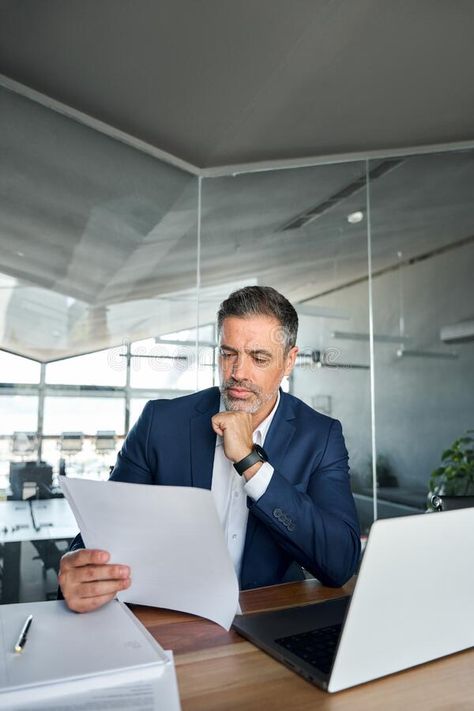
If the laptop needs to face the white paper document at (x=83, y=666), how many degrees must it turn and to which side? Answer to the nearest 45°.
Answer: approximately 45° to its left

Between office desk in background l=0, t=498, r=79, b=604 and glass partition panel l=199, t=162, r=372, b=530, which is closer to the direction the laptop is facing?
the office desk in background

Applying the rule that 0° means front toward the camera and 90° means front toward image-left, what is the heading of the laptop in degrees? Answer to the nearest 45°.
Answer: approximately 135°

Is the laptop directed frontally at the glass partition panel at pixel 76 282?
yes

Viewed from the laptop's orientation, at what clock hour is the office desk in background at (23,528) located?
The office desk in background is roughly at 12 o'clock from the laptop.

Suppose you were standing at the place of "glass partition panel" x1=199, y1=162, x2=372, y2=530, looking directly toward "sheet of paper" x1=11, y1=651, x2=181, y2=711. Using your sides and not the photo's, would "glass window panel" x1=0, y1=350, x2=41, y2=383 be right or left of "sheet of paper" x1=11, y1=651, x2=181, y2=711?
right

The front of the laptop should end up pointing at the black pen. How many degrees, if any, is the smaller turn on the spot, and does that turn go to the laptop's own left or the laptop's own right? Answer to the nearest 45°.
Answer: approximately 45° to the laptop's own left
